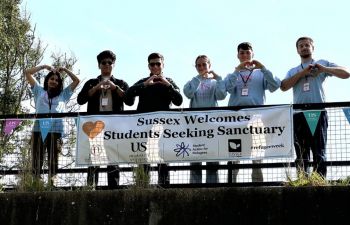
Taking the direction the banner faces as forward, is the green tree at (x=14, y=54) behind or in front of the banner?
behind

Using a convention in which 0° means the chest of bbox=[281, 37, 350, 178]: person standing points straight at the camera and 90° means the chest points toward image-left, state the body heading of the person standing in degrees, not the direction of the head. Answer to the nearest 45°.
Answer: approximately 0°

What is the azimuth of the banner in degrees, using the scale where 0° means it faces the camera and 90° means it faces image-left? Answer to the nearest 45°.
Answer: approximately 0°

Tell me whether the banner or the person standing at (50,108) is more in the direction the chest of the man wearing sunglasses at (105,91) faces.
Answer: the banner
